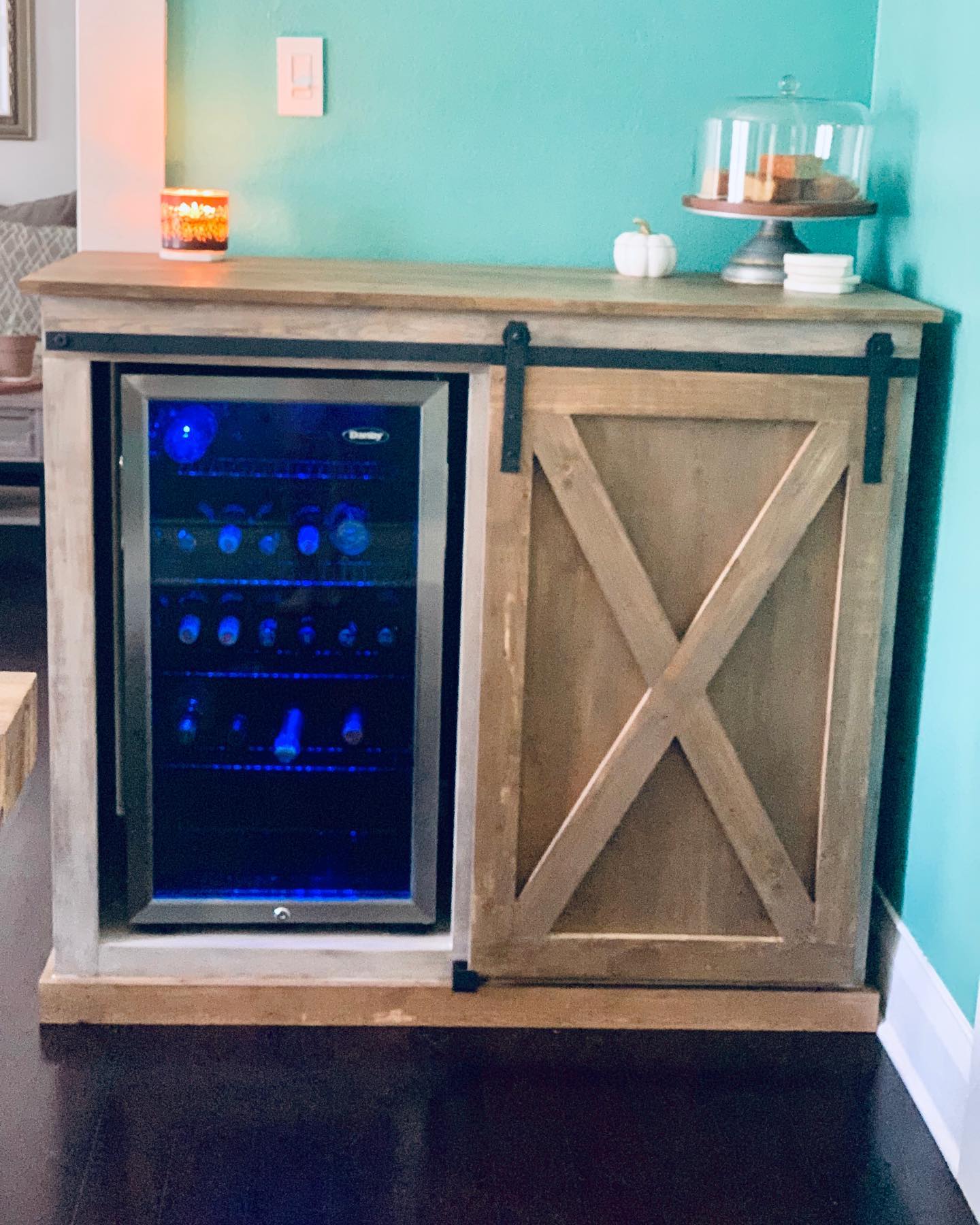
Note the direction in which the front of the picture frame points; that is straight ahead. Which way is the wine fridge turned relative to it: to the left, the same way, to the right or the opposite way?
the same way

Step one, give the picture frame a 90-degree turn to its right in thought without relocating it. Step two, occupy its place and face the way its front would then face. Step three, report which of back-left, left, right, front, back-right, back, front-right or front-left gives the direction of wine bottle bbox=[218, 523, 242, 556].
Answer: left

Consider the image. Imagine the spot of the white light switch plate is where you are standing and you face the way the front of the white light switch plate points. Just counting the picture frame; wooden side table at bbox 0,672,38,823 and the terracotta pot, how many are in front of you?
1

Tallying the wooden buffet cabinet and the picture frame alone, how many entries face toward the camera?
2

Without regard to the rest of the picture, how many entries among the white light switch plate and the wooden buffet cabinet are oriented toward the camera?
2

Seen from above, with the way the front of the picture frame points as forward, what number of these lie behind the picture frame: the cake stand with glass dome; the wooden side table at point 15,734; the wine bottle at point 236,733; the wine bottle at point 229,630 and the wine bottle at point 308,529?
0

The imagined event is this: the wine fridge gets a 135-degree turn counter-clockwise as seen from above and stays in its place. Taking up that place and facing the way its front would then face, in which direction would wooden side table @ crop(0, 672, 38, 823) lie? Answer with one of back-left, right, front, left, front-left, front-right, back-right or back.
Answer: back-left

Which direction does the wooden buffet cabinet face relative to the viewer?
toward the camera

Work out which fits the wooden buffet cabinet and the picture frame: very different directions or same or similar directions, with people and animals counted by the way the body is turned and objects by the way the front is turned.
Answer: same or similar directions

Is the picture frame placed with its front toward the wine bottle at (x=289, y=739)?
yes

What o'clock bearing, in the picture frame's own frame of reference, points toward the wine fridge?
The wine fridge is roughly at 12 o'clock from the picture frame.

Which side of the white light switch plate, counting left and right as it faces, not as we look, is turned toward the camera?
front

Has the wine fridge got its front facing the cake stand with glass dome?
no

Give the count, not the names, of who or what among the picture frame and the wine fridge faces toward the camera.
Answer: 2

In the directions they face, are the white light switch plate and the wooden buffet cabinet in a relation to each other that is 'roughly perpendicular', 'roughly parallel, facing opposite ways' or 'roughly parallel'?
roughly parallel
